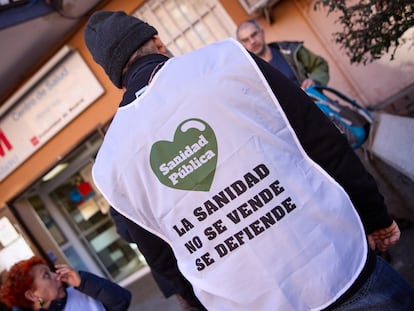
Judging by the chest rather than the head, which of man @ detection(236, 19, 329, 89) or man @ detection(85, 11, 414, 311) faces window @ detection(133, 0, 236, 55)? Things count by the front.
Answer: man @ detection(85, 11, 414, 311)

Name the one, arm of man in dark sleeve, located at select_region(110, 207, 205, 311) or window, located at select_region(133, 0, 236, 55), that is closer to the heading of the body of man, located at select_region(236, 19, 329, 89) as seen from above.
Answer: the arm of man in dark sleeve

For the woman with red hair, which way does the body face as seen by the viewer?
to the viewer's right

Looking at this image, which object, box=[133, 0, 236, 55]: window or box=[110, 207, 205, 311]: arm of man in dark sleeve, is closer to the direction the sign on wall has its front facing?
the arm of man in dark sleeve

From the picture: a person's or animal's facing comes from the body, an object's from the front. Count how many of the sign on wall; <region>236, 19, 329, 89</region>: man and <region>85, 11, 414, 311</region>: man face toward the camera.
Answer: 2

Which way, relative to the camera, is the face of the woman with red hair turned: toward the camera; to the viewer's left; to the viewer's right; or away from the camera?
to the viewer's right

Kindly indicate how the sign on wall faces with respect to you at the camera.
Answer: facing the viewer

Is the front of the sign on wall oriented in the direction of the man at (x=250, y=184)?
yes

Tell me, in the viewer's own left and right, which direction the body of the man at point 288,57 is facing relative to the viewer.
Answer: facing the viewer

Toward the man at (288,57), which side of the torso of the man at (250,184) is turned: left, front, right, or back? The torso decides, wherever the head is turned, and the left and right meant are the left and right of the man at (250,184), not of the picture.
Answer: front

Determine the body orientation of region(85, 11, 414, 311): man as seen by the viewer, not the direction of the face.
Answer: away from the camera

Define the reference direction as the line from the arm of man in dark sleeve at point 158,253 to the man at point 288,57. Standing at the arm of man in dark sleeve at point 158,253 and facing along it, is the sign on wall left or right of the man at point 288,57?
left
